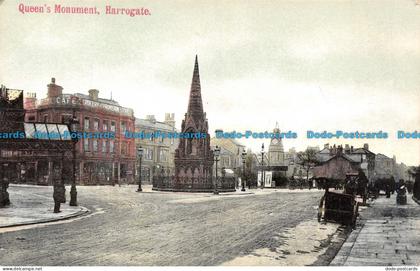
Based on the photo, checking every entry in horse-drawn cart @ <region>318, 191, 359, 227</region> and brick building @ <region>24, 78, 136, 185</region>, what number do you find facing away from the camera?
1

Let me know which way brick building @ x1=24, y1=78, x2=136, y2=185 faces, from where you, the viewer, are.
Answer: facing the viewer and to the right of the viewer

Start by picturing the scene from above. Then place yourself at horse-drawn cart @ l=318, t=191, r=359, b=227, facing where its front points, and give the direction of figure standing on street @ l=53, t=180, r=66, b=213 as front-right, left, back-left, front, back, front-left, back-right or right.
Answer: left

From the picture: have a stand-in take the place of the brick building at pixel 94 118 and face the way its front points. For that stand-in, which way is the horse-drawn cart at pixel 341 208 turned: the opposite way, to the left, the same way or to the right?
to the left

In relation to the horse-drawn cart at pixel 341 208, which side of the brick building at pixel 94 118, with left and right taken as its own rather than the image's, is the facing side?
front

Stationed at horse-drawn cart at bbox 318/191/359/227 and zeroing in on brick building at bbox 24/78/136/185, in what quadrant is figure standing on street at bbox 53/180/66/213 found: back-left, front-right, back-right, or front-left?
front-left

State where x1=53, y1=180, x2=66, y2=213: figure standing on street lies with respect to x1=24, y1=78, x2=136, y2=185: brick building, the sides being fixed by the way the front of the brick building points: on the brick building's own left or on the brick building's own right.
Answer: on the brick building's own right

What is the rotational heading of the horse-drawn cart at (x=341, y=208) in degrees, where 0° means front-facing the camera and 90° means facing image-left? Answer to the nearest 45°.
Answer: approximately 180°

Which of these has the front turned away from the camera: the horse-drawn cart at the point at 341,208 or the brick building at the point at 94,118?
the horse-drawn cart

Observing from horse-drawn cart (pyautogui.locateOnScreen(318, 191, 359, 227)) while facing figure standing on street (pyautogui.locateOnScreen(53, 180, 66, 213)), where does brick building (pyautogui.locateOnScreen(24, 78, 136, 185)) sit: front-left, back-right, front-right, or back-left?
front-right
